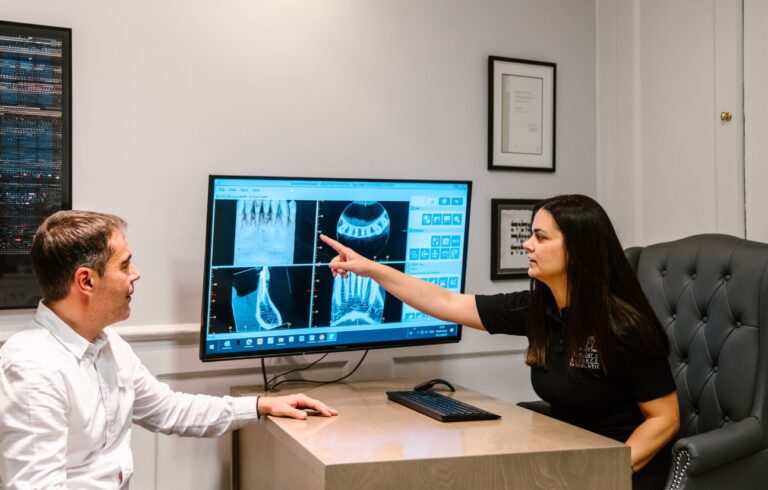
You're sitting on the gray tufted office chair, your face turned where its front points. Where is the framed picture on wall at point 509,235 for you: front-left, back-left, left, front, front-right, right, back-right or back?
right

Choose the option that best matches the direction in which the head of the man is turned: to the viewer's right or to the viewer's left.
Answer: to the viewer's right

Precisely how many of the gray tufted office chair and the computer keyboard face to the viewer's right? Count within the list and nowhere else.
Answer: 1

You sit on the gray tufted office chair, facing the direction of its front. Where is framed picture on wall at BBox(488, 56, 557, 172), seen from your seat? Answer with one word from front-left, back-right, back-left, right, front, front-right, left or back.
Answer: right

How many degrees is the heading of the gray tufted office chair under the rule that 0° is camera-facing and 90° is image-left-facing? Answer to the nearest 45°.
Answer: approximately 45°

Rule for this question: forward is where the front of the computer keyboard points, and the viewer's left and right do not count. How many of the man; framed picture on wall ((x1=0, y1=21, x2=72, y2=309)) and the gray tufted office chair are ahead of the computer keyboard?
1

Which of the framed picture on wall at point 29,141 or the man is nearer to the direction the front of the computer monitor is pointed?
the man

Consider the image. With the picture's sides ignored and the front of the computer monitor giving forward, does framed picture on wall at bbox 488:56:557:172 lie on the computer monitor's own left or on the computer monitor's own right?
on the computer monitor's own left

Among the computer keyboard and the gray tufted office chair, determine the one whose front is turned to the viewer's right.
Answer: the computer keyboard

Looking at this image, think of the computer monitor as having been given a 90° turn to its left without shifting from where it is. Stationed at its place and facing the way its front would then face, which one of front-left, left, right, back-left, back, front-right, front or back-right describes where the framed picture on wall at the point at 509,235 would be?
front

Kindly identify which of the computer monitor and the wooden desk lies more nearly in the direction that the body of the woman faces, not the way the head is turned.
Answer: the wooden desk

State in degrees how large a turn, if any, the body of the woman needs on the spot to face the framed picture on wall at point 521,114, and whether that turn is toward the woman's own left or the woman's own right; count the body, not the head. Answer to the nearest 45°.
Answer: approximately 135° to the woman's own right

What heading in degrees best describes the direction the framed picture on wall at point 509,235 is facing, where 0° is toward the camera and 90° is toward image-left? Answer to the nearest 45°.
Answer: approximately 0°

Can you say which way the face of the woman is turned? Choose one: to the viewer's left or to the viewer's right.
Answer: to the viewer's left
